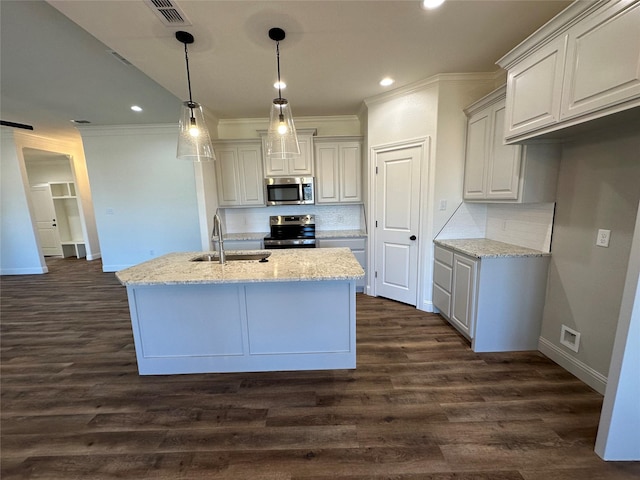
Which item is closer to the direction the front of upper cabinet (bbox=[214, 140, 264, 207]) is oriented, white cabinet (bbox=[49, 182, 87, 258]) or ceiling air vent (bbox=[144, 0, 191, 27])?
the ceiling air vent

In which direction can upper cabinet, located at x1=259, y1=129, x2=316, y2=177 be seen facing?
toward the camera

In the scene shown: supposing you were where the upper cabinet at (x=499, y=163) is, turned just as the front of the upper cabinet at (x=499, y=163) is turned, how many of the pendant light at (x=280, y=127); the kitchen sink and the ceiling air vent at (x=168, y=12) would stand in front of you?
3

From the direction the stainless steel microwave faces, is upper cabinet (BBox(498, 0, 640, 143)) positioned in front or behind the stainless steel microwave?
in front

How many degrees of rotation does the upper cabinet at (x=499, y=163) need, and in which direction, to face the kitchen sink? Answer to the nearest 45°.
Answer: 0° — it already faces it

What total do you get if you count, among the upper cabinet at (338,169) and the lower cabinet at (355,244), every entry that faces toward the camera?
2

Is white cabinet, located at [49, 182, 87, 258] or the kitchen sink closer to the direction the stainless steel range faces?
the kitchen sink

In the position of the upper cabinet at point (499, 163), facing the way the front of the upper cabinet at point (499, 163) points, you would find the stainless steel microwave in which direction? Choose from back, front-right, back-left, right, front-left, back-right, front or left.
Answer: front-right

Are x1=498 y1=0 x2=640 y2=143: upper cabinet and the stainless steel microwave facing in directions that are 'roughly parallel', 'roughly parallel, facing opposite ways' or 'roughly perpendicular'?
roughly perpendicular

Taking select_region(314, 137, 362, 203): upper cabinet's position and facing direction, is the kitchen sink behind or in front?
in front

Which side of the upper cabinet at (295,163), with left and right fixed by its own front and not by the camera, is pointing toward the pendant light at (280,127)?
front

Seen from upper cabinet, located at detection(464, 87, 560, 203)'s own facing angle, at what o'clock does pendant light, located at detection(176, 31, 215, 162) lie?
The pendant light is roughly at 12 o'clock from the upper cabinet.

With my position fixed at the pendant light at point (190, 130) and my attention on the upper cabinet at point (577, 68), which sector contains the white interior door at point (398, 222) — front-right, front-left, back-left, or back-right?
front-left

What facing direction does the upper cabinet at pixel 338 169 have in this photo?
toward the camera

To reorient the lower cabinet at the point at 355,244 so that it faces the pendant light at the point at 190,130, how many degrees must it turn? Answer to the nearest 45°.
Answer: approximately 45° to its right

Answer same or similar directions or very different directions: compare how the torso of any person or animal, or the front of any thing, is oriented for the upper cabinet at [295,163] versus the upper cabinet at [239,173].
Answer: same or similar directions
